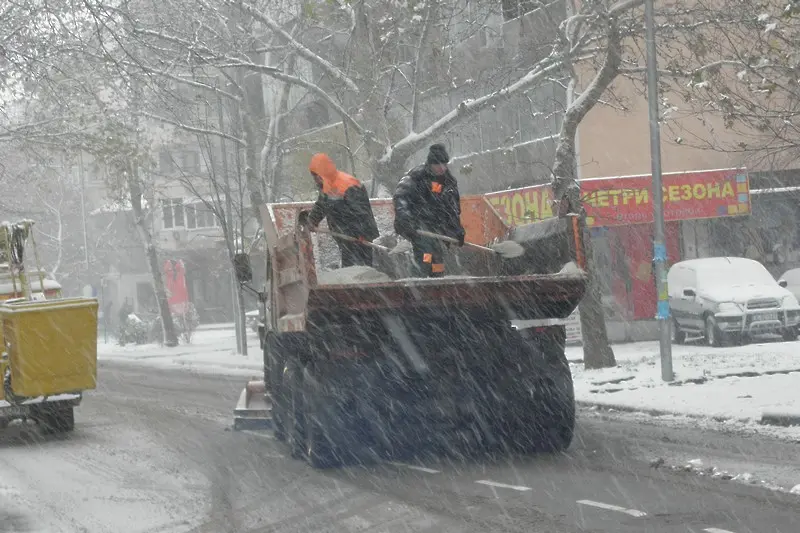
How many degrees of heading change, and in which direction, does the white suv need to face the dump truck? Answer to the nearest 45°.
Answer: approximately 45° to its right

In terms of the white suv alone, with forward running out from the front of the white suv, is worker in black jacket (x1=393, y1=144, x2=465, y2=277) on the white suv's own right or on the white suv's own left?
on the white suv's own right

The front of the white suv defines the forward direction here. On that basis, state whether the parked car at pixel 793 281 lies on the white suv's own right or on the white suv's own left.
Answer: on the white suv's own left

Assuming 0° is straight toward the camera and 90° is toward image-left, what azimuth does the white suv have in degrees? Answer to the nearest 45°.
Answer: approximately 315°

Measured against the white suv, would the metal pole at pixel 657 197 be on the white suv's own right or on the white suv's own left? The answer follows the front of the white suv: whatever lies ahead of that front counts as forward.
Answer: on the white suv's own right
